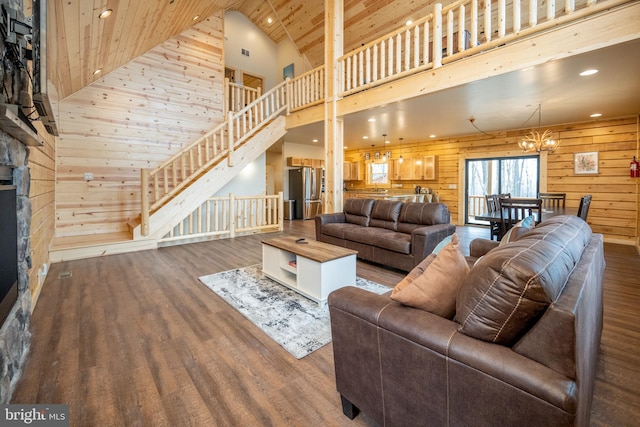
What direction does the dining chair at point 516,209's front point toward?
away from the camera

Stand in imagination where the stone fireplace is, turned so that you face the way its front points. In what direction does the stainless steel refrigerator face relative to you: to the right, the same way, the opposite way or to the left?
to the right

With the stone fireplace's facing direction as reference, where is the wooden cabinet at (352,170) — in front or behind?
in front

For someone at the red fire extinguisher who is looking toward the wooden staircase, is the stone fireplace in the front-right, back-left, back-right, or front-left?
front-left

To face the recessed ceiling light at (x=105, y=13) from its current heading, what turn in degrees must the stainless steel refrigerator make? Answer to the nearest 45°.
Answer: approximately 45° to its right

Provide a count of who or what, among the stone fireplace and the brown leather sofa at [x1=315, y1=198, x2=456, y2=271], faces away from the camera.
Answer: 0

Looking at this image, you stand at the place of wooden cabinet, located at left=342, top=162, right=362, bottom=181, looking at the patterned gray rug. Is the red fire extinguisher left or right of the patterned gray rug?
left

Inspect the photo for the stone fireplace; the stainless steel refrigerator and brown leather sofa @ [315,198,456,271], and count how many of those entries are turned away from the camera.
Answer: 0

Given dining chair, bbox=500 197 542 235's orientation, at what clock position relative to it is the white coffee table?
The white coffee table is roughly at 7 o'clock from the dining chair.

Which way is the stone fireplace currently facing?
to the viewer's right

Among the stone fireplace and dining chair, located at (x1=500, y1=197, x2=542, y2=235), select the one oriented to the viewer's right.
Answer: the stone fireplace
